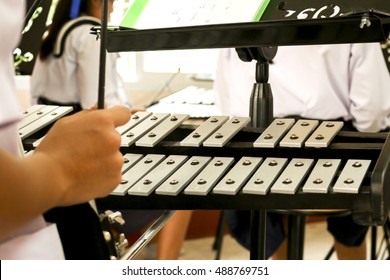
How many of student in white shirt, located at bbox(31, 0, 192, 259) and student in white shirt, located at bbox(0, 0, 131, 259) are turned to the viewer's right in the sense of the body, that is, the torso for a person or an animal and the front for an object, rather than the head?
2

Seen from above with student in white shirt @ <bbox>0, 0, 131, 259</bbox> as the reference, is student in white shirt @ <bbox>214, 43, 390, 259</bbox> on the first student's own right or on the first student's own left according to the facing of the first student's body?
on the first student's own left

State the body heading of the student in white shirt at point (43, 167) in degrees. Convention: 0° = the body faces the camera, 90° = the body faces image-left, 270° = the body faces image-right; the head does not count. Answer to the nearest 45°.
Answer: approximately 270°

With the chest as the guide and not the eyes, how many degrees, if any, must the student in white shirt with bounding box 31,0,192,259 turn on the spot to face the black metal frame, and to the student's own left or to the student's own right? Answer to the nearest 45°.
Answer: approximately 90° to the student's own right

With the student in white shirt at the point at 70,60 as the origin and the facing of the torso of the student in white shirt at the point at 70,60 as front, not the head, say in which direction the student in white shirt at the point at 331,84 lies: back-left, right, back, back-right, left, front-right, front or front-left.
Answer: front-right

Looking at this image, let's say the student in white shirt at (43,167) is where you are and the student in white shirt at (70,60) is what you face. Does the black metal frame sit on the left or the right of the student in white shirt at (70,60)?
right

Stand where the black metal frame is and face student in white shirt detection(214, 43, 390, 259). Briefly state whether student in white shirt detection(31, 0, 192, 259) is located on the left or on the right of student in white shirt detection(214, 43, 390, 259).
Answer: left

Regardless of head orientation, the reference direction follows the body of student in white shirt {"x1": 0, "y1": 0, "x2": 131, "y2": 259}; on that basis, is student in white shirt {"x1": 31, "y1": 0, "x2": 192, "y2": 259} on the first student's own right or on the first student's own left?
on the first student's own left

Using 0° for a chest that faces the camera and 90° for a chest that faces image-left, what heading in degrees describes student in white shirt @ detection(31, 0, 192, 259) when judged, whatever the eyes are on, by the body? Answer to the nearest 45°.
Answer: approximately 270°
